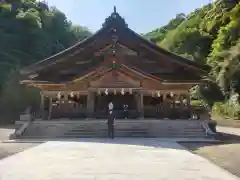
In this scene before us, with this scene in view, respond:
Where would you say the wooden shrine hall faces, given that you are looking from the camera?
facing the viewer

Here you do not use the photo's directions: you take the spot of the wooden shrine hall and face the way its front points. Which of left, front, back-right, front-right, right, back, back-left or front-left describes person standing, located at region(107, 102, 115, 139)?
front
